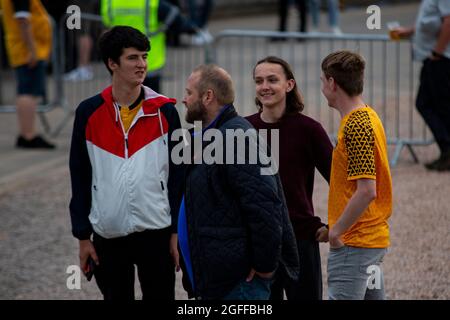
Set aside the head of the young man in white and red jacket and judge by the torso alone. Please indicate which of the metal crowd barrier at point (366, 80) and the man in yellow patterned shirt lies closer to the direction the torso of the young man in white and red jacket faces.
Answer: the man in yellow patterned shirt

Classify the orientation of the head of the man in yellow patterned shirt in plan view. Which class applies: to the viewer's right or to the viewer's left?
to the viewer's left

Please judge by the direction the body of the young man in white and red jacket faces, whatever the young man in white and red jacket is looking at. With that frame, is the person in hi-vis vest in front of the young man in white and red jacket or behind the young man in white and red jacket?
behind

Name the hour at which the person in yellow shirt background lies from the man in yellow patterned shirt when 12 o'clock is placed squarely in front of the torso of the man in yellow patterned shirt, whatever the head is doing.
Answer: The person in yellow shirt background is roughly at 2 o'clock from the man in yellow patterned shirt.

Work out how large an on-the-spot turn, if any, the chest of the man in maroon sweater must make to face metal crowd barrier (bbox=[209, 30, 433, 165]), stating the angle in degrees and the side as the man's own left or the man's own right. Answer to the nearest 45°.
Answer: approximately 135° to the man's own right

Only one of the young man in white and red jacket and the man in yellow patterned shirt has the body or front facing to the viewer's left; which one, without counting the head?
the man in yellow patterned shirt

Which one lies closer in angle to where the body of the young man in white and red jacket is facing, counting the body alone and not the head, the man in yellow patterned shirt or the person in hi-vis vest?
the man in yellow patterned shirt

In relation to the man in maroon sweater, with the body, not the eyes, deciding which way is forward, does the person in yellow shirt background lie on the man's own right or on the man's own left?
on the man's own right

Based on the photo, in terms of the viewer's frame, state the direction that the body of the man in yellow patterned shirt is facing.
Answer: to the viewer's left
